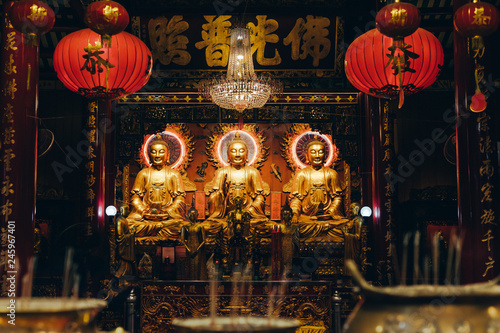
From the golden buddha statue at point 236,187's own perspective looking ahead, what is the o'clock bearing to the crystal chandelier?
The crystal chandelier is roughly at 12 o'clock from the golden buddha statue.

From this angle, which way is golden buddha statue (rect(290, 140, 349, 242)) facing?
toward the camera

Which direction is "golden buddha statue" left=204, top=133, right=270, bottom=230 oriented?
toward the camera

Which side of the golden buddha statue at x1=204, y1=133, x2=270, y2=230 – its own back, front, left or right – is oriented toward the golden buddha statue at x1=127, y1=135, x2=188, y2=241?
right

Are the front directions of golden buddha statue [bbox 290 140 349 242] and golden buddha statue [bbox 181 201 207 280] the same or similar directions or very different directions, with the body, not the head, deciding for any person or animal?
same or similar directions

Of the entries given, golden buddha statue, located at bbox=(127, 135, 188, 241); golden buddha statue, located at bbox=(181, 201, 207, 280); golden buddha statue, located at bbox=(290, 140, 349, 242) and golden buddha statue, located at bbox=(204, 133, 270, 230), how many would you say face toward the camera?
4

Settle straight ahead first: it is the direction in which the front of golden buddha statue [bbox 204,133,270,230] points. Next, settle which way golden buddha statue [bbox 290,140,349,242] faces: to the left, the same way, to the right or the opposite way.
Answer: the same way

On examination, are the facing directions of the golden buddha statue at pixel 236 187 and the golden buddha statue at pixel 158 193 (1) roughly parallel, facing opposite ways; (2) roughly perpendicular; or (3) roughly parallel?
roughly parallel

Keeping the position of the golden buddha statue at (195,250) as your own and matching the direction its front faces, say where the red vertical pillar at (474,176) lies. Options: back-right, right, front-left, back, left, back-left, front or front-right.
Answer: front-left

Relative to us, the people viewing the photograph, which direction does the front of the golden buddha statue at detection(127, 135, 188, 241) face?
facing the viewer

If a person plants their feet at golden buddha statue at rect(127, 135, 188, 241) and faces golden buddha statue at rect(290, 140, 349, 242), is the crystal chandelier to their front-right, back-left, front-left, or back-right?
front-right

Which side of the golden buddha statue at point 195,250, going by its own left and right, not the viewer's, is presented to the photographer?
front

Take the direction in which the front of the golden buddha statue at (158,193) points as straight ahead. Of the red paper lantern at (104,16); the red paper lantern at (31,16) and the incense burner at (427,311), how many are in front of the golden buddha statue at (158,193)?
3

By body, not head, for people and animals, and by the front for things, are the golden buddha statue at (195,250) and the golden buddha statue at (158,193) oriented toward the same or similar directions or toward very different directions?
same or similar directions

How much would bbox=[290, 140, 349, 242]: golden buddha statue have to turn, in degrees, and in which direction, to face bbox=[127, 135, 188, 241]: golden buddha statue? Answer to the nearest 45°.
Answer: approximately 90° to its right

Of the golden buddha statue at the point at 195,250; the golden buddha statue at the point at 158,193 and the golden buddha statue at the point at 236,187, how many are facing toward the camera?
3
